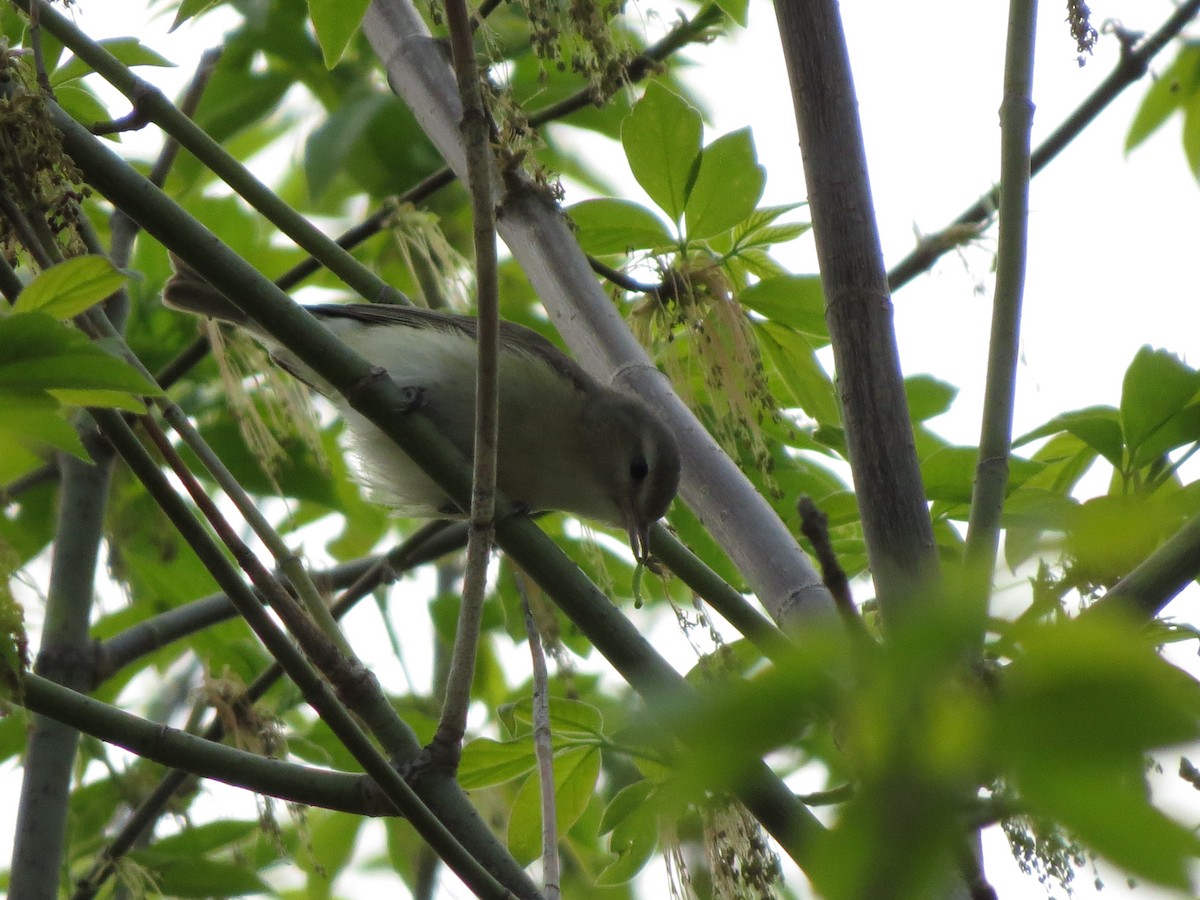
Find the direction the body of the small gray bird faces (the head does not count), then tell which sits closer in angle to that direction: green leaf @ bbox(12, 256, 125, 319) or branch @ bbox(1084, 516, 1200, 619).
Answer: the branch

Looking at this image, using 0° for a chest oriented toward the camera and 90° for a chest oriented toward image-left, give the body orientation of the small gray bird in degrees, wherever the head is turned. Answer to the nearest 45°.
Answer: approximately 270°

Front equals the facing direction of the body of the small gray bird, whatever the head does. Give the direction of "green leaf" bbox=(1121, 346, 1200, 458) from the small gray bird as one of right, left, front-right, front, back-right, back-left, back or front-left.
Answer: front-right

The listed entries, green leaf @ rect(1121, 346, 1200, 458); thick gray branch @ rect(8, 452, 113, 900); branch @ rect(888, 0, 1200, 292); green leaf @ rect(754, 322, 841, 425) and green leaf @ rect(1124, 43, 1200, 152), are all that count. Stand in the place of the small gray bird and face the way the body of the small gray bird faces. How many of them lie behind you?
1
